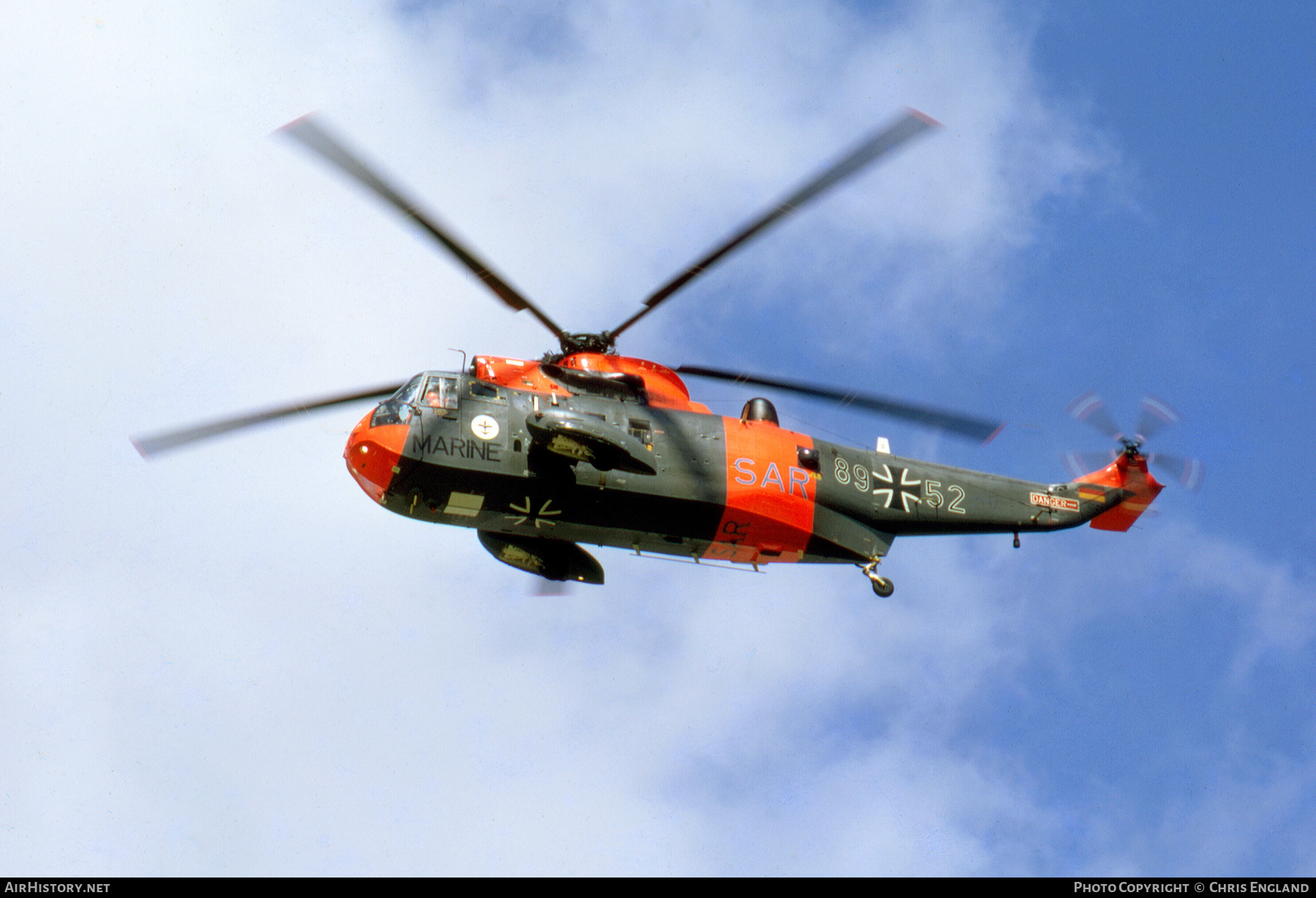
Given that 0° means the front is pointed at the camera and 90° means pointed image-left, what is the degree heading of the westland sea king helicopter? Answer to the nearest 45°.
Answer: approximately 90°
